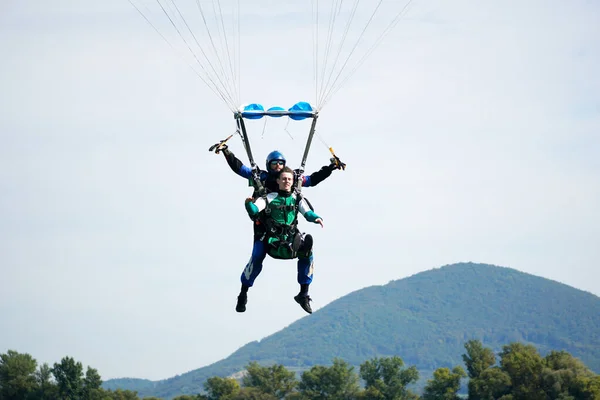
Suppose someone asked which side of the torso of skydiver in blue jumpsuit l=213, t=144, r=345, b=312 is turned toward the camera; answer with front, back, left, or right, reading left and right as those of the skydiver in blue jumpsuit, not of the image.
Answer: front
